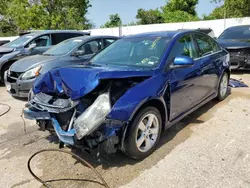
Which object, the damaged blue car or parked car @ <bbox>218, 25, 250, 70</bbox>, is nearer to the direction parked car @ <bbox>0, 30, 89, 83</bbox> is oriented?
the damaged blue car

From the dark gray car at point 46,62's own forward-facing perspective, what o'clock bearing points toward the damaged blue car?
The damaged blue car is roughly at 10 o'clock from the dark gray car.

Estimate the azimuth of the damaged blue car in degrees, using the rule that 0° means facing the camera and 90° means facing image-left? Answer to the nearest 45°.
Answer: approximately 45°

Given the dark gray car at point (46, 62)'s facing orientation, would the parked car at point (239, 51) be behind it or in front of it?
behind

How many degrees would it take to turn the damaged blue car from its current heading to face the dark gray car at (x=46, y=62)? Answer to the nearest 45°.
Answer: approximately 90° to its right

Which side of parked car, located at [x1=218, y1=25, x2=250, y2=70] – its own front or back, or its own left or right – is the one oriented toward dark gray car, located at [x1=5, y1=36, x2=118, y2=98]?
front

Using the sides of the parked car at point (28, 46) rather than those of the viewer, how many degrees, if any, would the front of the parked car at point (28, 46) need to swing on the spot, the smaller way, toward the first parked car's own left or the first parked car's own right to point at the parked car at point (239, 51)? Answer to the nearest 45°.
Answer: approximately 135° to the first parked car's own left

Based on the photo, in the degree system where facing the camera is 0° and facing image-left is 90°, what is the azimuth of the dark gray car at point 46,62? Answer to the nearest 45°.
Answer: approximately 45°

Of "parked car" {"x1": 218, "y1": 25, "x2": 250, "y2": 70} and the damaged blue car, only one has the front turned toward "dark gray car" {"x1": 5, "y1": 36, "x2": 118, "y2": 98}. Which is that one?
the parked car

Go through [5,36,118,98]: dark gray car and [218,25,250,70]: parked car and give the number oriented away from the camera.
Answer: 0

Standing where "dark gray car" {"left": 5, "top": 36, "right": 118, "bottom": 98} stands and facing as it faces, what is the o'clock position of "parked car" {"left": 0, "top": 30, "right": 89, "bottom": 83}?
The parked car is roughly at 4 o'clock from the dark gray car.

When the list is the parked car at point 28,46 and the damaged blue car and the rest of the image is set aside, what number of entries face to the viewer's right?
0

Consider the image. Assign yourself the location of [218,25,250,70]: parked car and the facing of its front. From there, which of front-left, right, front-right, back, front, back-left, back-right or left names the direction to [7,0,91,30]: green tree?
right
